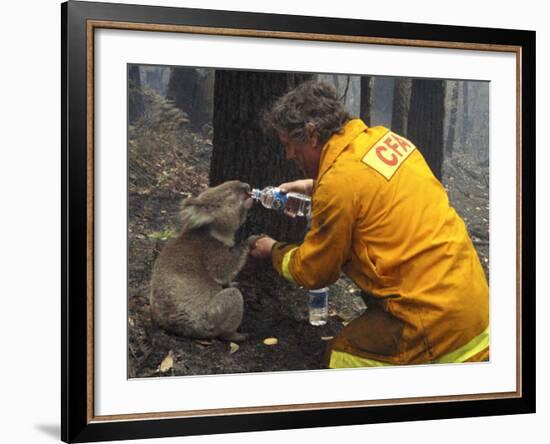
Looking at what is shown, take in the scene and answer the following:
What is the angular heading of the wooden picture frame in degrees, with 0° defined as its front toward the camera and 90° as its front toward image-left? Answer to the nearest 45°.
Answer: approximately 315°
